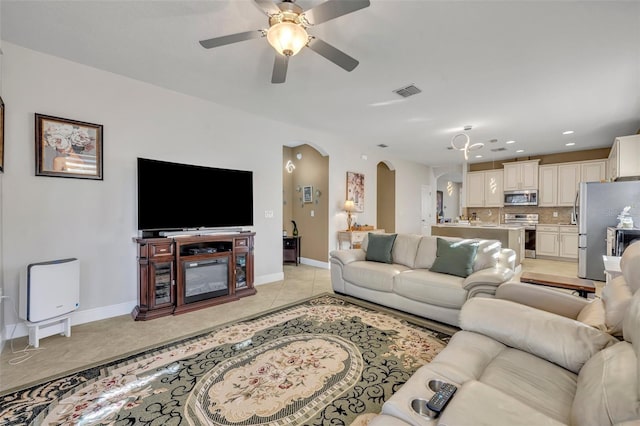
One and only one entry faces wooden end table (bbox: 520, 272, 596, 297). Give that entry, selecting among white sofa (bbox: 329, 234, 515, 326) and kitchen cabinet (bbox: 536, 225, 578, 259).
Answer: the kitchen cabinet

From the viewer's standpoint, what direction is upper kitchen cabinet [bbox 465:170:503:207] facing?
toward the camera

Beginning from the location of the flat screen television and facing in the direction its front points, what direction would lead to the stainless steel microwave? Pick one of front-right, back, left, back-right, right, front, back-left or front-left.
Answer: front-left

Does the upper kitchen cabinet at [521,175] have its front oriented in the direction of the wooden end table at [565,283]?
yes

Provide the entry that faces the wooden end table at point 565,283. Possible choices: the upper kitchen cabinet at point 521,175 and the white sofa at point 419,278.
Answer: the upper kitchen cabinet

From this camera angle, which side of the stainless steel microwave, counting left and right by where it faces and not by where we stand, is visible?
front

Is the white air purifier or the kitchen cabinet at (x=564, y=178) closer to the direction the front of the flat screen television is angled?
the kitchen cabinet

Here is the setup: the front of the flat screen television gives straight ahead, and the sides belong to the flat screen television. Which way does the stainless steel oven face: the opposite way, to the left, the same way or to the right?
to the right

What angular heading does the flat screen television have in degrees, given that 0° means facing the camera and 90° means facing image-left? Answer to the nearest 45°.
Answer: approximately 315°

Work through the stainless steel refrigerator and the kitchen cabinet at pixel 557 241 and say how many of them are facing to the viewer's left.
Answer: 1

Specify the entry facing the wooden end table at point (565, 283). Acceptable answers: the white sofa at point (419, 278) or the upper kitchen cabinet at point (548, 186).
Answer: the upper kitchen cabinet

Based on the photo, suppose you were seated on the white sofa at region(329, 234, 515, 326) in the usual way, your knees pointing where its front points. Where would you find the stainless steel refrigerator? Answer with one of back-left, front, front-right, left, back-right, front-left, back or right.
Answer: back

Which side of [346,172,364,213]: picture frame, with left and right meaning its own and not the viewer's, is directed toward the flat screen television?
right

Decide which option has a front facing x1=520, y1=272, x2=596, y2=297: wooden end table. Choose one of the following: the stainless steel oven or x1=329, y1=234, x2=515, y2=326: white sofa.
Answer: the stainless steel oven

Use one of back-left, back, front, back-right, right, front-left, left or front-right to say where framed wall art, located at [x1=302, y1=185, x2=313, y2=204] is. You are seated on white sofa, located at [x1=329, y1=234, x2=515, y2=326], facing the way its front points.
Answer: right

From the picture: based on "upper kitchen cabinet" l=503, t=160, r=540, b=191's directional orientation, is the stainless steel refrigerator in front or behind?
in front

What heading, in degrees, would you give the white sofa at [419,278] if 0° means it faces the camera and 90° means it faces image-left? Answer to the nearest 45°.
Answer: approximately 45°

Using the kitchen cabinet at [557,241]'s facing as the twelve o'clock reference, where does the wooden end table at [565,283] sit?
The wooden end table is roughly at 12 o'clock from the kitchen cabinet.

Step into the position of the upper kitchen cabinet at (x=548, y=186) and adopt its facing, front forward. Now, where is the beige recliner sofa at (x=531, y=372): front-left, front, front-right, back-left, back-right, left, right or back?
front
